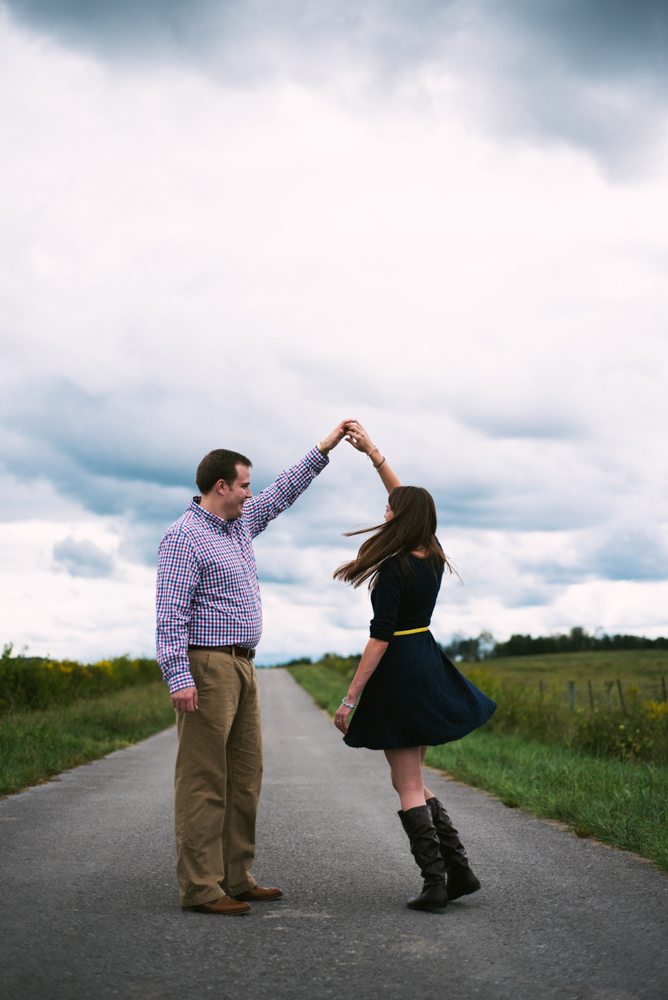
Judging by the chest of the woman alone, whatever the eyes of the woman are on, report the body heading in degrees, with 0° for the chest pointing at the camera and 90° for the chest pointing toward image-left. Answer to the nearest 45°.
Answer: approximately 135°

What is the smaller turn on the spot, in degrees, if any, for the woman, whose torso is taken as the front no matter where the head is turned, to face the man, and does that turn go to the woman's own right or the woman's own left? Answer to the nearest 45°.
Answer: approximately 45° to the woman's own left

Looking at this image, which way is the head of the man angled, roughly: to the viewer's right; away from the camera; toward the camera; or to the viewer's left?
to the viewer's right

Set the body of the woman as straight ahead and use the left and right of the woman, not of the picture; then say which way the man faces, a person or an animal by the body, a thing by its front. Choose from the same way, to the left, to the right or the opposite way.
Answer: the opposite way

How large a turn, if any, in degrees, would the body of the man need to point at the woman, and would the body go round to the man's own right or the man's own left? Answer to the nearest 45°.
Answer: approximately 45° to the man's own left
